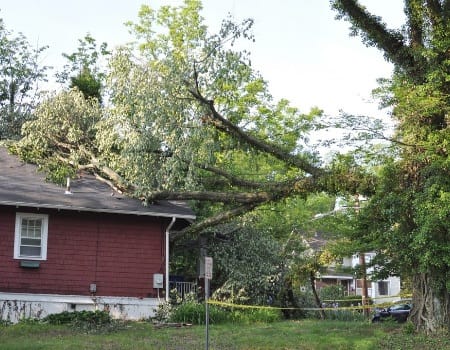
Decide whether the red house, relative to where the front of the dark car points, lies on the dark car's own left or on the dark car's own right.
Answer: on the dark car's own left

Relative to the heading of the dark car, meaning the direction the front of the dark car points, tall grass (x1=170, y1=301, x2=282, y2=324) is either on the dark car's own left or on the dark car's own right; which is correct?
on the dark car's own left

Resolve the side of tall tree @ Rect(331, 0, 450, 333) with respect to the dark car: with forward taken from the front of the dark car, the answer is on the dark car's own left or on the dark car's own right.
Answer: on the dark car's own left

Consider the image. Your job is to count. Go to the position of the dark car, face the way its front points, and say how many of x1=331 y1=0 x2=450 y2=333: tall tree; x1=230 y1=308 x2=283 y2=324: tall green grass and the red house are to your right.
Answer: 0

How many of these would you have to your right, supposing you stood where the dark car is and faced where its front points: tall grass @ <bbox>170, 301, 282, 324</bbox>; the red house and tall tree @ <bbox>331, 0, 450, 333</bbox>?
0

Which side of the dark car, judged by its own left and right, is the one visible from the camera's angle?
left

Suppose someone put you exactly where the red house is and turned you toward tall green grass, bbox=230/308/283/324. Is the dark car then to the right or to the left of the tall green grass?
left

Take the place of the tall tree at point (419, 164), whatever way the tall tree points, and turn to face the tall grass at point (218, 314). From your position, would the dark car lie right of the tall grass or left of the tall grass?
right

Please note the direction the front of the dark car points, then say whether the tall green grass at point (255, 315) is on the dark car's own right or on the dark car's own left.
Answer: on the dark car's own left
